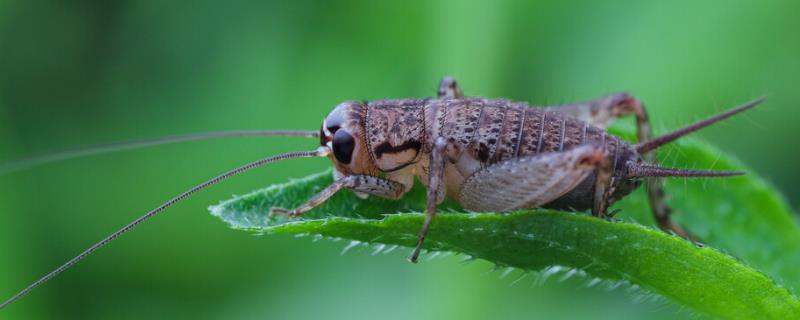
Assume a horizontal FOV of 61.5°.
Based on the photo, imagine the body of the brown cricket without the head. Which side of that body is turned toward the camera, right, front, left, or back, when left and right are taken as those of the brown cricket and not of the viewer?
left
